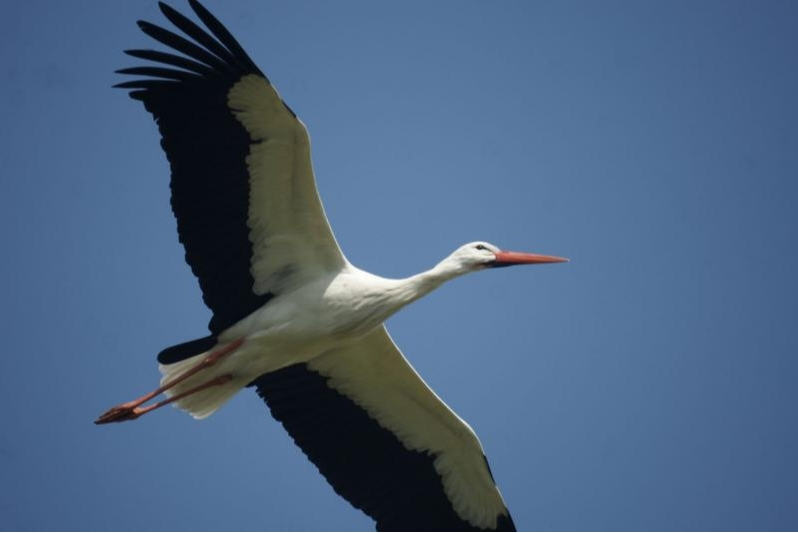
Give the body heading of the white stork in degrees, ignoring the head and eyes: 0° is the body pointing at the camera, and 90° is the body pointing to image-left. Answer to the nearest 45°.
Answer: approximately 270°
